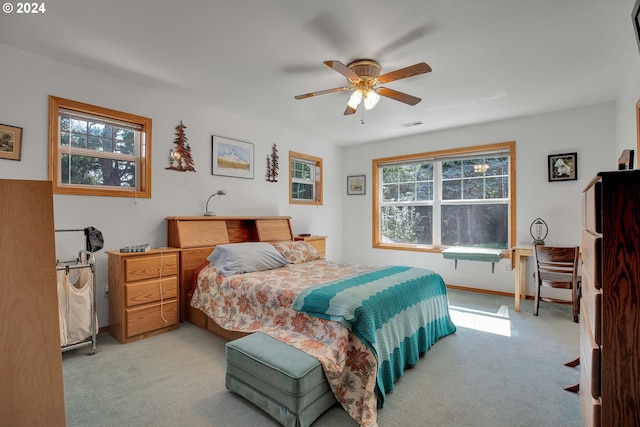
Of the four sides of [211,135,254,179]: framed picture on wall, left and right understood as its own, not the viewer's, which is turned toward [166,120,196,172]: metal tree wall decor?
right

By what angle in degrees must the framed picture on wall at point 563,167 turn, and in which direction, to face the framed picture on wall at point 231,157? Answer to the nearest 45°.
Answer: approximately 45° to its right

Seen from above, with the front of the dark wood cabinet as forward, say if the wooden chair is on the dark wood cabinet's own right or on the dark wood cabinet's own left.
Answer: on the dark wood cabinet's own right

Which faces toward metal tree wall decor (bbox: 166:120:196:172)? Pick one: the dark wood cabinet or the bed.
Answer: the dark wood cabinet

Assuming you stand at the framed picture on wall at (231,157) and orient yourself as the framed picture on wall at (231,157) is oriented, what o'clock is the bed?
The bed is roughly at 1 o'clock from the framed picture on wall.

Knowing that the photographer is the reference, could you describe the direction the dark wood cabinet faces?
facing to the left of the viewer

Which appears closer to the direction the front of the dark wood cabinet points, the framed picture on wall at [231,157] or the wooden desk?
the framed picture on wall

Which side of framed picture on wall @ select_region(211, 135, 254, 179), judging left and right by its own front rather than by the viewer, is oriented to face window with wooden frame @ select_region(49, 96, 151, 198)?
right

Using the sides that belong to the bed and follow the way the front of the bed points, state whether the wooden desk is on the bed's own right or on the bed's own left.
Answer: on the bed's own left

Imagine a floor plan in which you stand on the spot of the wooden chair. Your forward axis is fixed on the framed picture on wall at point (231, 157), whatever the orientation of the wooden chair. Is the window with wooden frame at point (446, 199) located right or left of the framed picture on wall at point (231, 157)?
right

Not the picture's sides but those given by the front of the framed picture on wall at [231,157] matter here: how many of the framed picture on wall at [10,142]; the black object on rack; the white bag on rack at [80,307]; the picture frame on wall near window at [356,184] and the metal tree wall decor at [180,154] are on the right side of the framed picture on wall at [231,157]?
4
